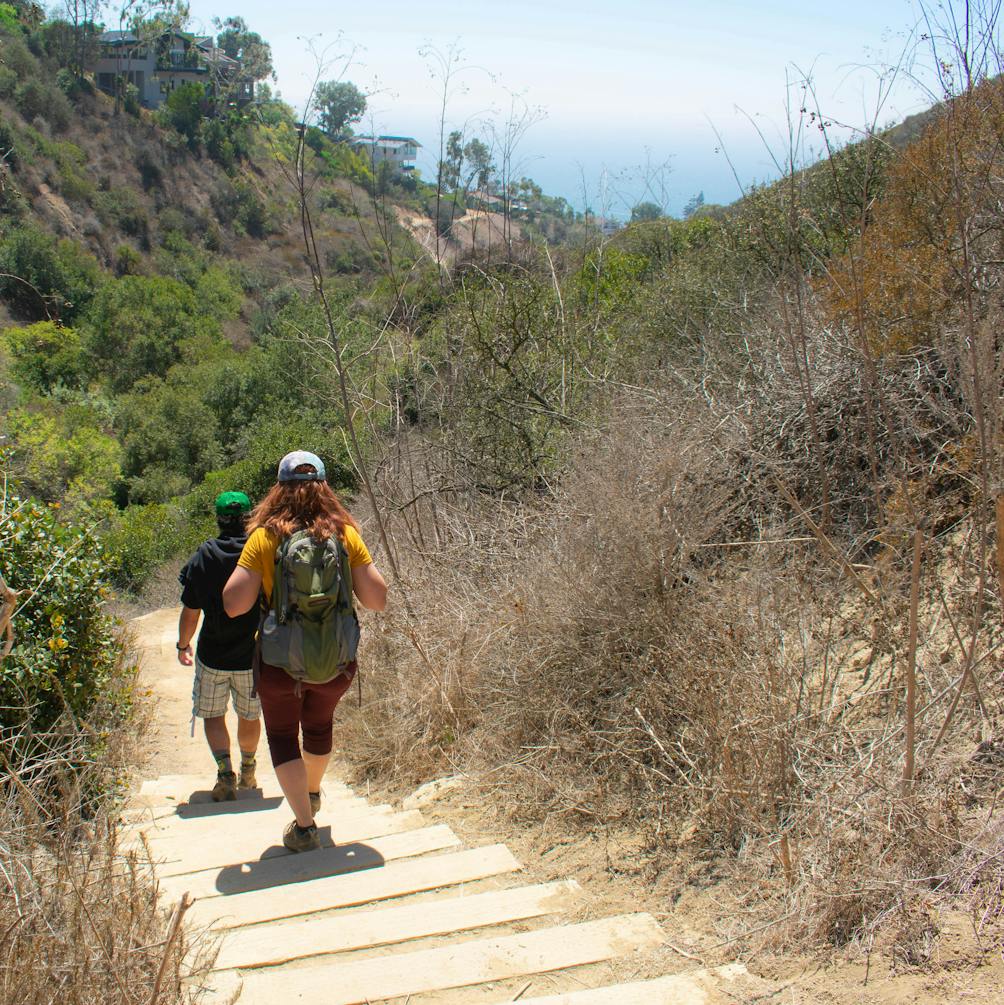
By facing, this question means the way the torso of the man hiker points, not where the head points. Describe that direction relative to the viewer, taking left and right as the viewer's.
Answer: facing away from the viewer

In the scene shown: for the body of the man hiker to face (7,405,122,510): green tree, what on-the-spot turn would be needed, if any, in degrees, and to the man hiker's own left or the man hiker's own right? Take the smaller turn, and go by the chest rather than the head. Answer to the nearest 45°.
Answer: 0° — they already face it

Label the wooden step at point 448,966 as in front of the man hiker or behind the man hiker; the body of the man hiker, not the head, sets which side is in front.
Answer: behind

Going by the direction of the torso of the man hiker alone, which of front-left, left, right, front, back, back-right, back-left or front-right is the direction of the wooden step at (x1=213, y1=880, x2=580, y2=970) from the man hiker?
back

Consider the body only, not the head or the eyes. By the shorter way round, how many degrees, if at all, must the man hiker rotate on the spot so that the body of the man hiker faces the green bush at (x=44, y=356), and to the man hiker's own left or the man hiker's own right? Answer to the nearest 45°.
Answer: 0° — they already face it

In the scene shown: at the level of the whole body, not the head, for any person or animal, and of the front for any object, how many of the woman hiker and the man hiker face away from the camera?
2

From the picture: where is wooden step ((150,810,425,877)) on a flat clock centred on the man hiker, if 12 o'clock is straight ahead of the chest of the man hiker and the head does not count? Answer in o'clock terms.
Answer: The wooden step is roughly at 6 o'clock from the man hiker.

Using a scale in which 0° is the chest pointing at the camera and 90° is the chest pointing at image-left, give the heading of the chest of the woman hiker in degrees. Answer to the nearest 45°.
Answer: approximately 180°

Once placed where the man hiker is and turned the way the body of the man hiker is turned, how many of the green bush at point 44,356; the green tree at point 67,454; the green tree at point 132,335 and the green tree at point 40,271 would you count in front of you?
4
